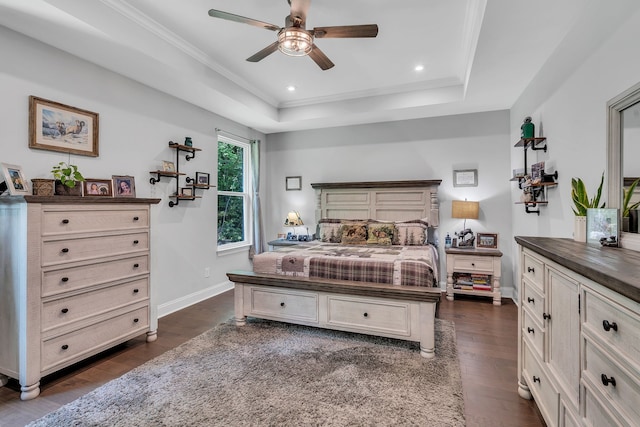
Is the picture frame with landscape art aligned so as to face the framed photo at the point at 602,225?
yes

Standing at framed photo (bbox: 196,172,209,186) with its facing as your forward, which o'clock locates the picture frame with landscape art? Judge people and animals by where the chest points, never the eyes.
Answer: The picture frame with landscape art is roughly at 3 o'clock from the framed photo.

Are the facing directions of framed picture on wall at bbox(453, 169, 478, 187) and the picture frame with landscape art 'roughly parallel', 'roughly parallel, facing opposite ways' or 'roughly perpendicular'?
roughly perpendicular

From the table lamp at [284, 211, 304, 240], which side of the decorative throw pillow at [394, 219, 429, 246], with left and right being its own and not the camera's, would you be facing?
right

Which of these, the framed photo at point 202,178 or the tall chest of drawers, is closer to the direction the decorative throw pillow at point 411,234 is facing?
the tall chest of drawers

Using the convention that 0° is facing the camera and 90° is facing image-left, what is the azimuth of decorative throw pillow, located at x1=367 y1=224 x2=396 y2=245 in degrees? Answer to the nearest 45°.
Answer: approximately 0°

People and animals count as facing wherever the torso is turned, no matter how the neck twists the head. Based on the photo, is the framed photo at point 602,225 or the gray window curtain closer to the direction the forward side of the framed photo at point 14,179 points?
the framed photo

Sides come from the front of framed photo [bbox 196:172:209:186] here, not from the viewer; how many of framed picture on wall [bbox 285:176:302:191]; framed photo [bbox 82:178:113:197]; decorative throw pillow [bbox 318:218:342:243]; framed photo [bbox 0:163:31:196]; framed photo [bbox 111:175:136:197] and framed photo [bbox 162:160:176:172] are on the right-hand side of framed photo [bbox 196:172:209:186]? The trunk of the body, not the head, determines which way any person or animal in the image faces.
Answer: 4
